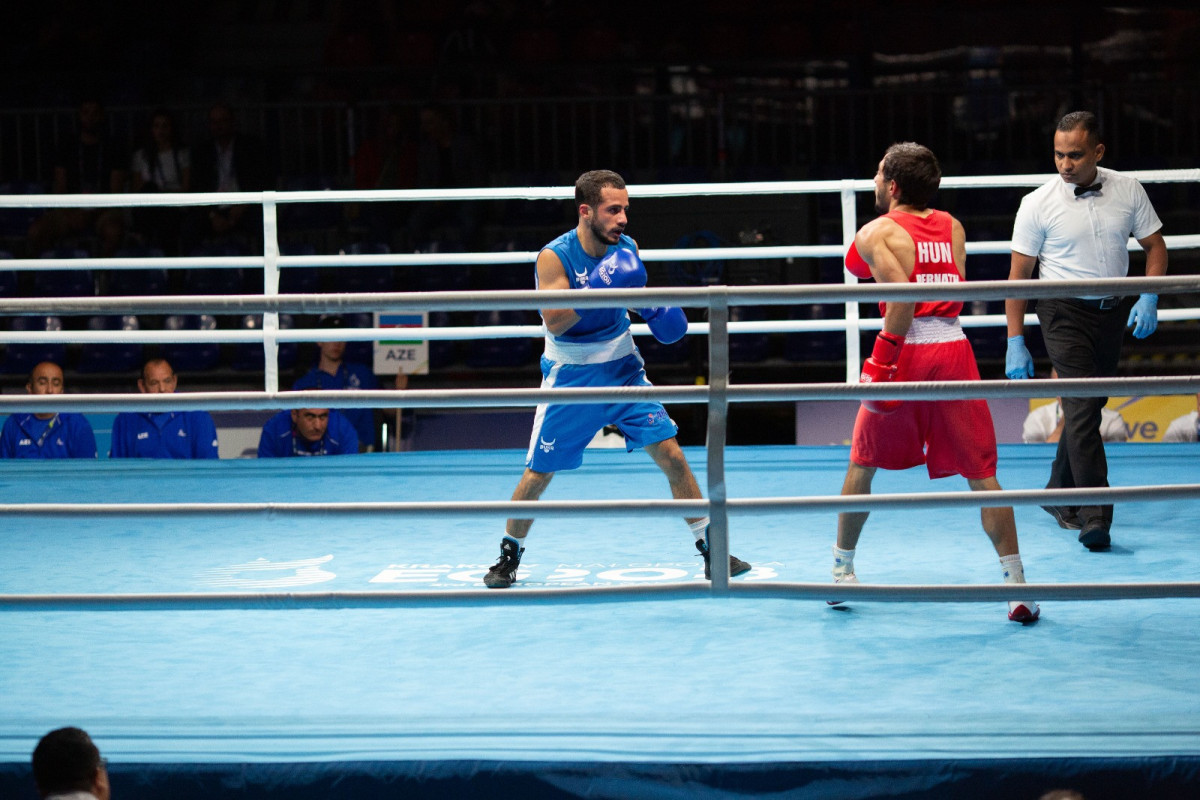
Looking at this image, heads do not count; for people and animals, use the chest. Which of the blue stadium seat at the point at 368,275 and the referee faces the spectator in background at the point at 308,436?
the blue stadium seat

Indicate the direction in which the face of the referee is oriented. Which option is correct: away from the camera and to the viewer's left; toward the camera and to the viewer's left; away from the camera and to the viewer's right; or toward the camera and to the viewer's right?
toward the camera and to the viewer's left

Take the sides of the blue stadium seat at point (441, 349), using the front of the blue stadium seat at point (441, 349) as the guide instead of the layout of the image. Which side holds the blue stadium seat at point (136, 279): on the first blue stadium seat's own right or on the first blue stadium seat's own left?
on the first blue stadium seat's own right

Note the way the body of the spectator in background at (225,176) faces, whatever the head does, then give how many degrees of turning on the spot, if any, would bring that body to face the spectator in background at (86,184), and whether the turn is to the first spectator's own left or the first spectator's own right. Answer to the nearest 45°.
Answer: approximately 135° to the first spectator's own right

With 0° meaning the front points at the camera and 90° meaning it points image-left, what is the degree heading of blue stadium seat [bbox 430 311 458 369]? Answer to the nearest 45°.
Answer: approximately 0°

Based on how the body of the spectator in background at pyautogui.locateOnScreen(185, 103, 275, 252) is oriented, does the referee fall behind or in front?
in front

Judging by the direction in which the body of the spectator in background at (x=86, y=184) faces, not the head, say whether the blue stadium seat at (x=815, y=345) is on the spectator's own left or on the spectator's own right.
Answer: on the spectator's own left

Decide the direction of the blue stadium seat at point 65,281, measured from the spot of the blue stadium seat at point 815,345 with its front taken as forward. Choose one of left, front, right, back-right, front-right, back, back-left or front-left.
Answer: right

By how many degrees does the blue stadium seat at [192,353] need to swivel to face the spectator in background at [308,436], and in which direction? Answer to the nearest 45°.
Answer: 0° — it already faces them
